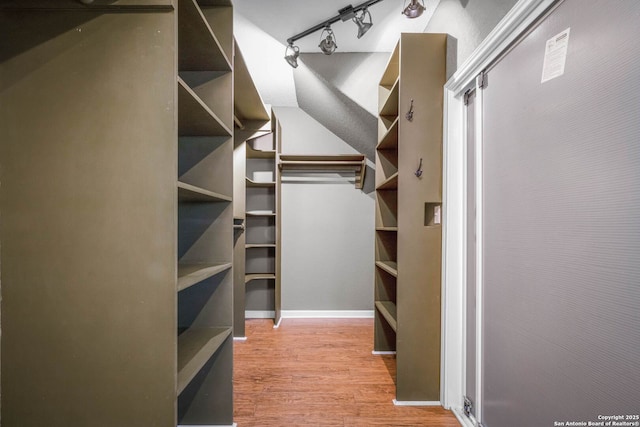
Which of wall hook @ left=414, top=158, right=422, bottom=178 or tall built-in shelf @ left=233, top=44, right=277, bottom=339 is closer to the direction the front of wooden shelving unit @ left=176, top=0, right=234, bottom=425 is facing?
the wall hook

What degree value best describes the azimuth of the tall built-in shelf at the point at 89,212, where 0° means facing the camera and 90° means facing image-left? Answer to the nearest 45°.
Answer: approximately 270°

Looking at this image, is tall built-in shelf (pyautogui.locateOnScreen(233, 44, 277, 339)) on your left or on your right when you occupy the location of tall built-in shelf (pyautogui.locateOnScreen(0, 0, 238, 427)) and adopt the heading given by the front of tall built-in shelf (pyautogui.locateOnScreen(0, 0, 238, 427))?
on your left

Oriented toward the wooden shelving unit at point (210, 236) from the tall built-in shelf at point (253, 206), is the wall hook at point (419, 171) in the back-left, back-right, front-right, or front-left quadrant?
front-left

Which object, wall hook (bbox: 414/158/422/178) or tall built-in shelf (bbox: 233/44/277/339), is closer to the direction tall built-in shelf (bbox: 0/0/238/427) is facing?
the wall hook

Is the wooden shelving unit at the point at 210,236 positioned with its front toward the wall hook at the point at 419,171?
yes

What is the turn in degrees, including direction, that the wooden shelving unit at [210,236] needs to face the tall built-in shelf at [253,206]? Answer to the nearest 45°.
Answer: approximately 90° to its left

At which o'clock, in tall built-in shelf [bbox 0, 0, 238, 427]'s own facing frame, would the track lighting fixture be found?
The track lighting fixture is roughly at 11 o'clock from the tall built-in shelf.
